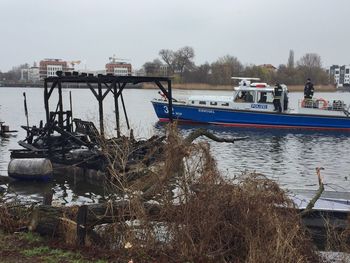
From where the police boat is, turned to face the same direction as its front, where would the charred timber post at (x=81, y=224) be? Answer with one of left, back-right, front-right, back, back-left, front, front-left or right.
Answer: left

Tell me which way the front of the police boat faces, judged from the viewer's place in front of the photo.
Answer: facing to the left of the viewer

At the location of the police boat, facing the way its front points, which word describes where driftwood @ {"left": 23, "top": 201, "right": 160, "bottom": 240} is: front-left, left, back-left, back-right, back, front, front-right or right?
left

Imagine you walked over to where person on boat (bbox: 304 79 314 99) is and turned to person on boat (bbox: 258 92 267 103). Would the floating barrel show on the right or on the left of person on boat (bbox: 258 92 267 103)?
left

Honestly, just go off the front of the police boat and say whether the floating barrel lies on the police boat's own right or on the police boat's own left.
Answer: on the police boat's own left

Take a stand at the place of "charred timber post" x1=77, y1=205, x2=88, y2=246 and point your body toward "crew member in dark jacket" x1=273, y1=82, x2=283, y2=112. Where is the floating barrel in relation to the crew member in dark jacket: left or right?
left
